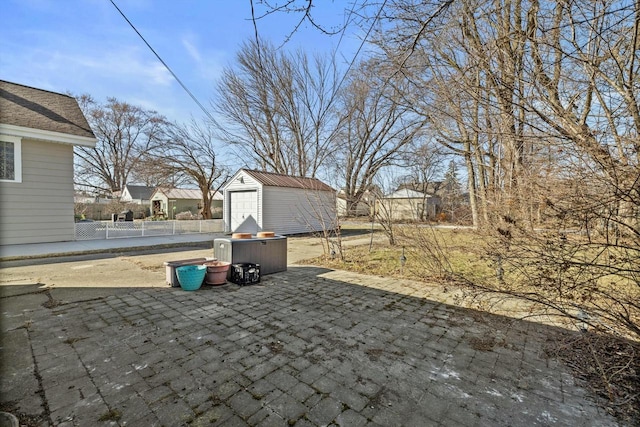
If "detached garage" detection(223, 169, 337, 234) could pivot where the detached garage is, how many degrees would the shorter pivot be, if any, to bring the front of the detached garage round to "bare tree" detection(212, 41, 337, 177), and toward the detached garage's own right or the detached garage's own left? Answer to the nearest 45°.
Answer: approximately 135° to the detached garage's own right

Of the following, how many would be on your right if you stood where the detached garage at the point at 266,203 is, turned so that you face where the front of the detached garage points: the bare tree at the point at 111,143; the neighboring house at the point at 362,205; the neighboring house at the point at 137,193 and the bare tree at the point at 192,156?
3

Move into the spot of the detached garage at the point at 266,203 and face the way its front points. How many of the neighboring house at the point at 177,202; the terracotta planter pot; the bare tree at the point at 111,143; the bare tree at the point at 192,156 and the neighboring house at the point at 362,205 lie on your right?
3

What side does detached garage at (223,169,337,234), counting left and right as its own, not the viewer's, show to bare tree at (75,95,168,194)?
right

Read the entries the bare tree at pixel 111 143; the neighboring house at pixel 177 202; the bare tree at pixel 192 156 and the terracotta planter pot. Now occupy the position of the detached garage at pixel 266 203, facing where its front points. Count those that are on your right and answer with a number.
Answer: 3

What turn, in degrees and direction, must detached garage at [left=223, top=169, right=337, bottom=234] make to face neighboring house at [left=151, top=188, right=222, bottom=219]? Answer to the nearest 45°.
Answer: approximately 90° to its right

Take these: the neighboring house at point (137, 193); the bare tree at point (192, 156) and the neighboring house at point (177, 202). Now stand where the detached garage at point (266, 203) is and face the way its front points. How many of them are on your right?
3

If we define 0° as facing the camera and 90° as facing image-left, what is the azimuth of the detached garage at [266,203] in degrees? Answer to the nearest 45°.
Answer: approximately 45°

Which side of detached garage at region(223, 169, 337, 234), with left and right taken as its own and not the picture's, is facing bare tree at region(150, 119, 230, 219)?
right

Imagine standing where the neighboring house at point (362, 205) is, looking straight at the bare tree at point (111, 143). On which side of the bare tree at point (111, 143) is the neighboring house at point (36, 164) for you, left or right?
left

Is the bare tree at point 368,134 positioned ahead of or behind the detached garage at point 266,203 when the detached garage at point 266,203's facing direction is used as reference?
behind
